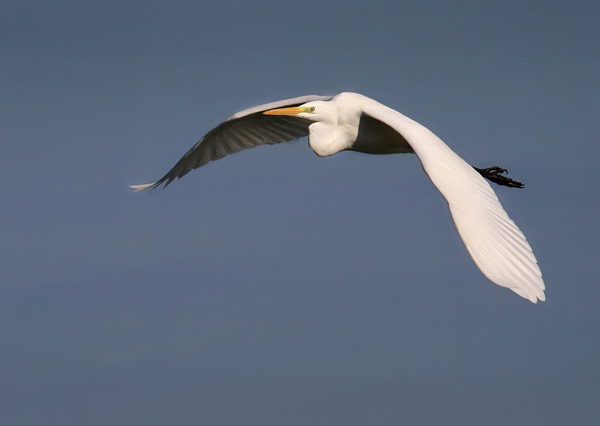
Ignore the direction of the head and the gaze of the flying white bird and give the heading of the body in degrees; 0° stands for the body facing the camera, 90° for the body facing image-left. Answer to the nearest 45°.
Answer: approximately 45°
